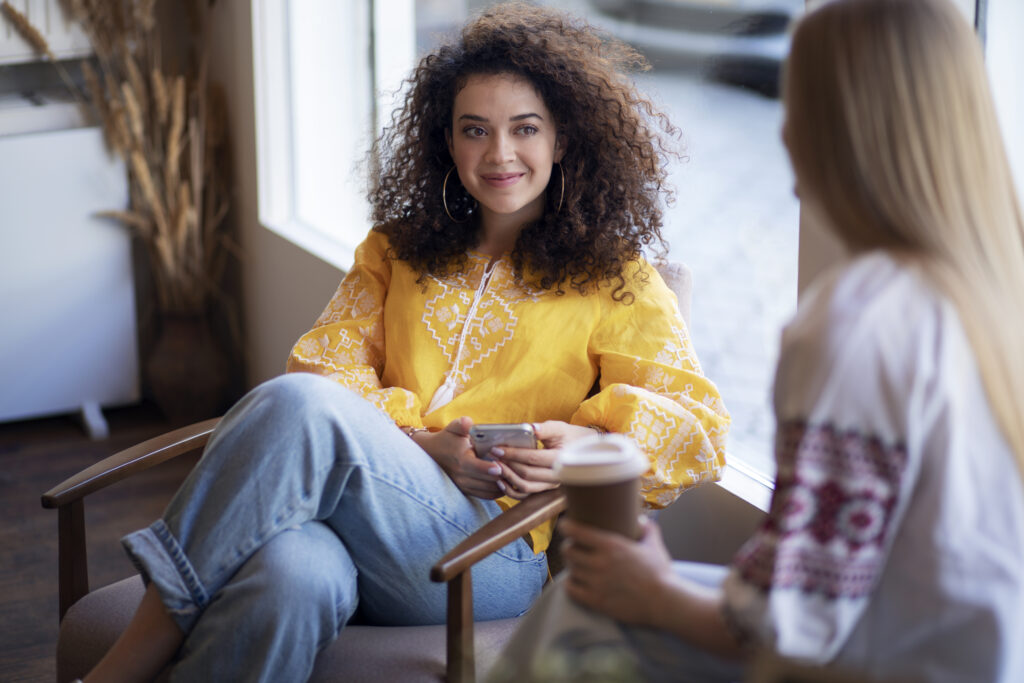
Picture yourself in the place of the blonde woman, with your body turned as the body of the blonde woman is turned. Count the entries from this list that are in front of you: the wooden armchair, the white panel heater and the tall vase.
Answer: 3

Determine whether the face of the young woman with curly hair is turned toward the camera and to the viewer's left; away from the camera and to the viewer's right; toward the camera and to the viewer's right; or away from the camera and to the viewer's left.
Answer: toward the camera and to the viewer's right

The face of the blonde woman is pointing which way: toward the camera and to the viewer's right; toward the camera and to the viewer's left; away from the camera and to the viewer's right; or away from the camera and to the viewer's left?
away from the camera and to the viewer's left

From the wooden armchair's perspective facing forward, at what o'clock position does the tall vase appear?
The tall vase is roughly at 4 o'clock from the wooden armchair.

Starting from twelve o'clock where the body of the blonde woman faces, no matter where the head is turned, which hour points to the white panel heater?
The white panel heater is roughly at 12 o'clock from the blonde woman.

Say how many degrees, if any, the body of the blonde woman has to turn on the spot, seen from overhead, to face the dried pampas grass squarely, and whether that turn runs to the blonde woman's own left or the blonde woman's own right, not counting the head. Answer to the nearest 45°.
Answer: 0° — they already face it

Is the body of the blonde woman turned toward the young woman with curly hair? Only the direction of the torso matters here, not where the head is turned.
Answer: yes

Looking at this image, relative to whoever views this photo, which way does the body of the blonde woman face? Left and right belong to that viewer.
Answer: facing away from the viewer and to the left of the viewer

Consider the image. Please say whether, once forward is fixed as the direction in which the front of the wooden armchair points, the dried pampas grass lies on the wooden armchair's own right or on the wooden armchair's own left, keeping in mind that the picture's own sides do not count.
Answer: on the wooden armchair's own right

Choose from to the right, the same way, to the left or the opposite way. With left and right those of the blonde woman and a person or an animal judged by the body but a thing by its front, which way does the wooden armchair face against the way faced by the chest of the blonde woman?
to the left

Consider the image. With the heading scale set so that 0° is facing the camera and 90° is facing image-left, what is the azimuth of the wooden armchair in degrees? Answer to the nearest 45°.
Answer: approximately 45°

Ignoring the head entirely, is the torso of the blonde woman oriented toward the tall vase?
yes

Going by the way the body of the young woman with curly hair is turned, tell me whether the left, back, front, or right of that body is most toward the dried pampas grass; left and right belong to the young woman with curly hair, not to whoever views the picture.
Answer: right

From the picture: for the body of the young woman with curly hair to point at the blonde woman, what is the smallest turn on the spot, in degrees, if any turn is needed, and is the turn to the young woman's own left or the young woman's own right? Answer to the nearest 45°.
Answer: approximately 45° to the young woman's own left
